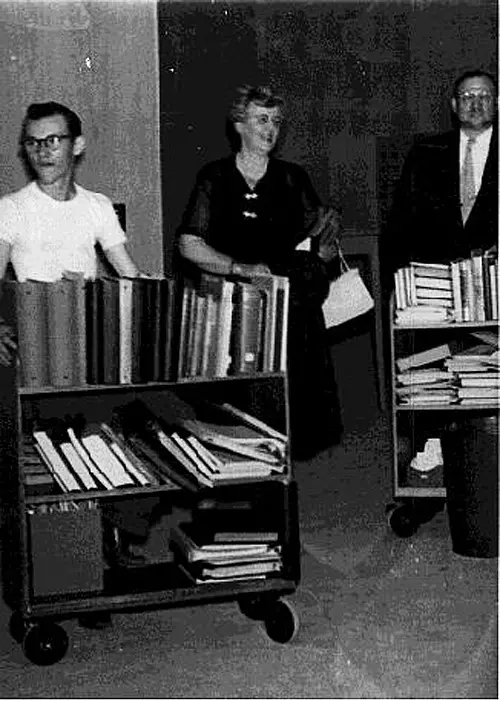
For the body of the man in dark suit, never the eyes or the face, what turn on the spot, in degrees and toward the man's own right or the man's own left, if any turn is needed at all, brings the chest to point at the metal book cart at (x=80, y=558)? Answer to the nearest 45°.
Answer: approximately 45° to the man's own right

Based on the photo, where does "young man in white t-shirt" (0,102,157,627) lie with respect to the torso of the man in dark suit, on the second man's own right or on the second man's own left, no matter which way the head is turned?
on the second man's own right

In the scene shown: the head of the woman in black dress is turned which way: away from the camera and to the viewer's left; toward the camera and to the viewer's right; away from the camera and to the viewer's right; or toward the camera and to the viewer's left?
toward the camera and to the viewer's right

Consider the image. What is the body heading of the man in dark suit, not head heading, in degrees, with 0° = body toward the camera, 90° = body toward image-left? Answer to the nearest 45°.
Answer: approximately 0°
